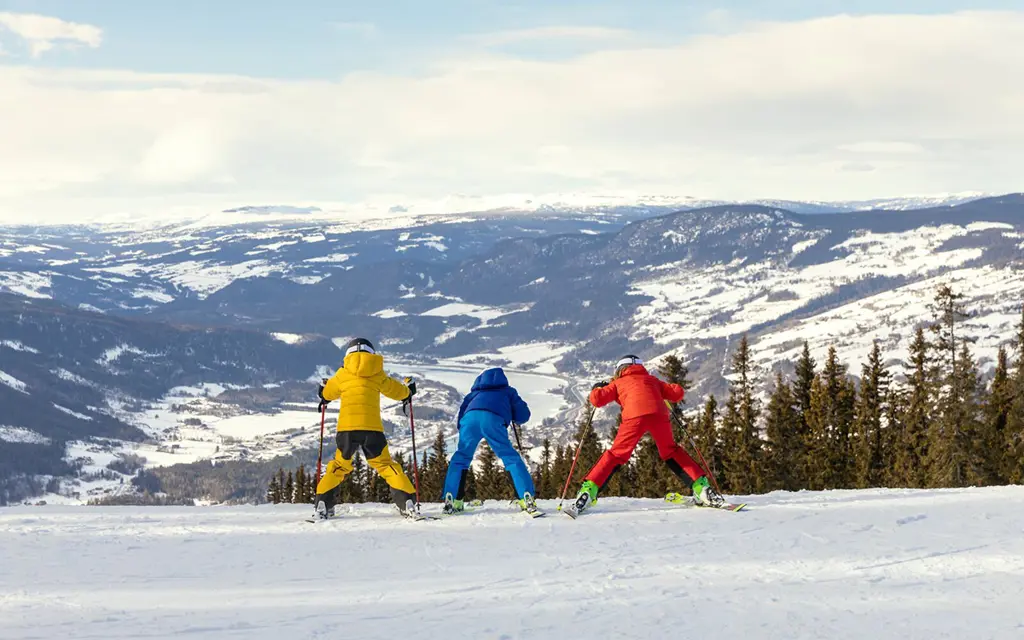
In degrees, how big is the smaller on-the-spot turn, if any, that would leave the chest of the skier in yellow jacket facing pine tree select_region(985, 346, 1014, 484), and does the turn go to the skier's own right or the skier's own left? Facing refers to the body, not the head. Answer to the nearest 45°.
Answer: approximately 45° to the skier's own right

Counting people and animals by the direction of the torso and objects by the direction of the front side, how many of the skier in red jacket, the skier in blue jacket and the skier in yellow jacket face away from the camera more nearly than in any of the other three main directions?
3

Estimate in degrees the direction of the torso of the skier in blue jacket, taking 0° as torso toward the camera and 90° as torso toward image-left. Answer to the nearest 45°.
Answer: approximately 180°

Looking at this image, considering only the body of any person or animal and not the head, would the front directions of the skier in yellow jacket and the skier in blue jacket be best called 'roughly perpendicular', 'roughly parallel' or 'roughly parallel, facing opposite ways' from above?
roughly parallel

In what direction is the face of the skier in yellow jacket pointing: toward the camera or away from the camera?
away from the camera

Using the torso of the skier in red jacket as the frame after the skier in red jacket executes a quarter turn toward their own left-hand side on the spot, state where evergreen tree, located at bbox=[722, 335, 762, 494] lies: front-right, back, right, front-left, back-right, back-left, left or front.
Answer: right

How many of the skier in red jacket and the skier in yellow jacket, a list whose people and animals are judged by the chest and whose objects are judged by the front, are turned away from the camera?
2

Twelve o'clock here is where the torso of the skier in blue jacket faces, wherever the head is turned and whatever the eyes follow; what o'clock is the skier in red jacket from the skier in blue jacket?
The skier in red jacket is roughly at 3 o'clock from the skier in blue jacket.

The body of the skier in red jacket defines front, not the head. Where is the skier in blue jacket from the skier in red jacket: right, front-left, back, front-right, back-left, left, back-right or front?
left

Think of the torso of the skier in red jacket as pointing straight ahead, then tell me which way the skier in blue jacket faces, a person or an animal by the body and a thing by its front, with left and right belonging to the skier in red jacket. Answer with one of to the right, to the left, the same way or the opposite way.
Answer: the same way

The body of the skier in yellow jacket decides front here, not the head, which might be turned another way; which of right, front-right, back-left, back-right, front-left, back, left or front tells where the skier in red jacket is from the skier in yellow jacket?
right

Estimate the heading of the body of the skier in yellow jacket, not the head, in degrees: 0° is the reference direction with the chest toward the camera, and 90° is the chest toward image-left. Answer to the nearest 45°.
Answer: approximately 180°

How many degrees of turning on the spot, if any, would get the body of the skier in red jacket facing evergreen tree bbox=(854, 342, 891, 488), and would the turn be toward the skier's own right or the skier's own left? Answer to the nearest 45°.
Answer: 0° — they already face it

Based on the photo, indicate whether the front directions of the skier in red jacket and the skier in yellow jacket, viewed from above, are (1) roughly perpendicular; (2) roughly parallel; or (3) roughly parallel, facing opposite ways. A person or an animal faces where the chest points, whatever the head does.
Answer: roughly parallel

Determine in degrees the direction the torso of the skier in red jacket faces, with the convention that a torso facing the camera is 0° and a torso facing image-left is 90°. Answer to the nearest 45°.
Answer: approximately 180°
